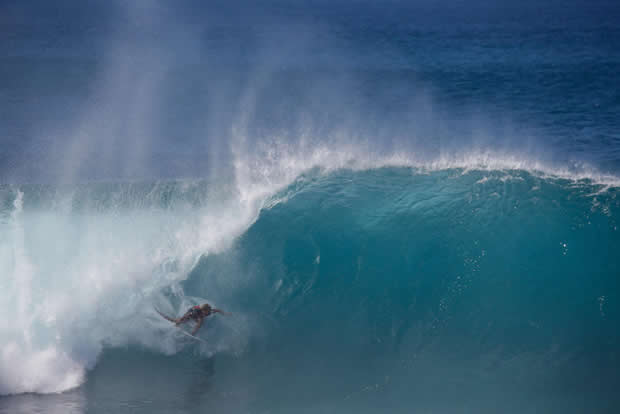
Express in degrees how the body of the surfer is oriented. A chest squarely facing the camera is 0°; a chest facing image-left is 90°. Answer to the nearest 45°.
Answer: approximately 270°
